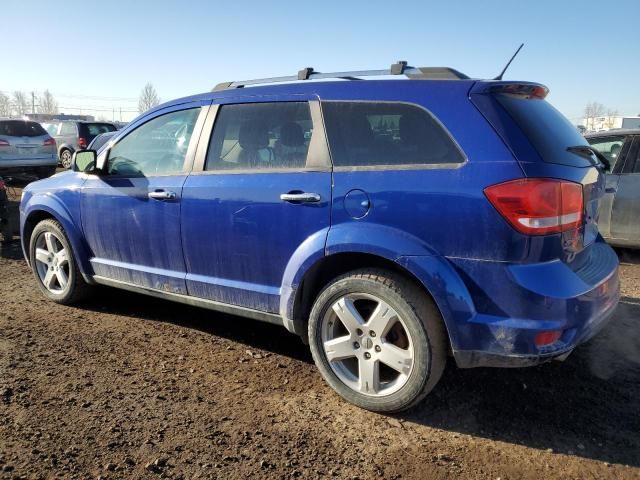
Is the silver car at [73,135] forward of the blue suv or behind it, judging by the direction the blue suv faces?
forward

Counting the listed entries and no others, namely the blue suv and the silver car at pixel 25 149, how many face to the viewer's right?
0

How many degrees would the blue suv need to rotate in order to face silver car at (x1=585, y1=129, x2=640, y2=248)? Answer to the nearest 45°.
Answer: approximately 90° to its right

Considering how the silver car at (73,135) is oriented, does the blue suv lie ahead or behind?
behind

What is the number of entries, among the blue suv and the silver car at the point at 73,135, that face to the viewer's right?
0

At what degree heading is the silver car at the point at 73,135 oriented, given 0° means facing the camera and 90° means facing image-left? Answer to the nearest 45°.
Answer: approximately 135°

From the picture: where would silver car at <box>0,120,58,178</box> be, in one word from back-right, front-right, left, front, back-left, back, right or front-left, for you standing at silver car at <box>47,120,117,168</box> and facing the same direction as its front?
back-left

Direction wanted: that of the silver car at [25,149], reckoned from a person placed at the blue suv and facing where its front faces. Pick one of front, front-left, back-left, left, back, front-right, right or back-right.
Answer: front

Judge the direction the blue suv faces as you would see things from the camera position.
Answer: facing away from the viewer and to the left of the viewer

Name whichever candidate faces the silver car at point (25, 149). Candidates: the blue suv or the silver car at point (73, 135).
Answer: the blue suv

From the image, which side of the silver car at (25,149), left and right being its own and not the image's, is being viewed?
back
